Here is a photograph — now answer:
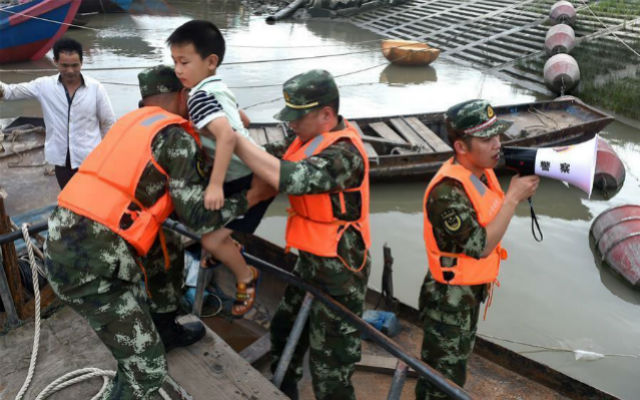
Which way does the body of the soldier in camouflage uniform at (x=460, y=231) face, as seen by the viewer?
to the viewer's right

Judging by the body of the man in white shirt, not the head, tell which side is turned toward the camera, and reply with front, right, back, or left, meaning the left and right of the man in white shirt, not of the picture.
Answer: front

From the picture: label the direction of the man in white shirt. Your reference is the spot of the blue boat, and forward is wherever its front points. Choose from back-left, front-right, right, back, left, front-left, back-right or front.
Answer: right

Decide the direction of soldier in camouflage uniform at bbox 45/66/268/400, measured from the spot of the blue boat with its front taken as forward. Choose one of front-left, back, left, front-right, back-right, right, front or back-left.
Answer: right

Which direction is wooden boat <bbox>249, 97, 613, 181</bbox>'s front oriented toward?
to the viewer's right

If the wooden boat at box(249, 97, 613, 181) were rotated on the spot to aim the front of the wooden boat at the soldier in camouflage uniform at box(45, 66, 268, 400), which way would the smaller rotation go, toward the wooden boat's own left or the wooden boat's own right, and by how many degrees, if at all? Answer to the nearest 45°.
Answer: approximately 90° to the wooden boat's own right

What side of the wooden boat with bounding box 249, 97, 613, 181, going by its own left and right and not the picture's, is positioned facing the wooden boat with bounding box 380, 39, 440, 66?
left

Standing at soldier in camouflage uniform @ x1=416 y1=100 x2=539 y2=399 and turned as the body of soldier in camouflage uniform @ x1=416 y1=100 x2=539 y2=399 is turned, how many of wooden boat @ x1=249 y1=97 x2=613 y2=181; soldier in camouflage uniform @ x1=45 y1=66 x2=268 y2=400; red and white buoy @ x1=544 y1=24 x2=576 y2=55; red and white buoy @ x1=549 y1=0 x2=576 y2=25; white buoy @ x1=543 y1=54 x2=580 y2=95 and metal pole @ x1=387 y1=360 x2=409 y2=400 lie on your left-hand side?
4

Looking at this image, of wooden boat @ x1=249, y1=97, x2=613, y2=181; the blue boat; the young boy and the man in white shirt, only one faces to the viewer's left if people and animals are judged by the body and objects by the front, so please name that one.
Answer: the young boy

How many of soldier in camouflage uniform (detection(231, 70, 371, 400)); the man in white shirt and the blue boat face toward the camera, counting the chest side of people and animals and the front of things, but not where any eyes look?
1

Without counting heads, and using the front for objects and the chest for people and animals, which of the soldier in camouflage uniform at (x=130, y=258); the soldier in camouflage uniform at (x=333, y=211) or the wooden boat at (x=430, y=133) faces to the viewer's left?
the soldier in camouflage uniform at (x=333, y=211)

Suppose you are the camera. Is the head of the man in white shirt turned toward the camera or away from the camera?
toward the camera

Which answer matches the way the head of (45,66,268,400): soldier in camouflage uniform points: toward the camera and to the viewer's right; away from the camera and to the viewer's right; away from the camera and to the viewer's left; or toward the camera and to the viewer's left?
away from the camera and to the viewer's right

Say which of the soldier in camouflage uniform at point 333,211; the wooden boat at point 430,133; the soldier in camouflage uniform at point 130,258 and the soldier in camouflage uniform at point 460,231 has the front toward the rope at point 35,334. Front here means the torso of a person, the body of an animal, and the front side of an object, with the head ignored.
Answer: the soldier in camouflage uniform at point 333,211

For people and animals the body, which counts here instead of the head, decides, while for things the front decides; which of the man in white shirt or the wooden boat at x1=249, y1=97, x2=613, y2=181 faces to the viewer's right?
the wooden boat
